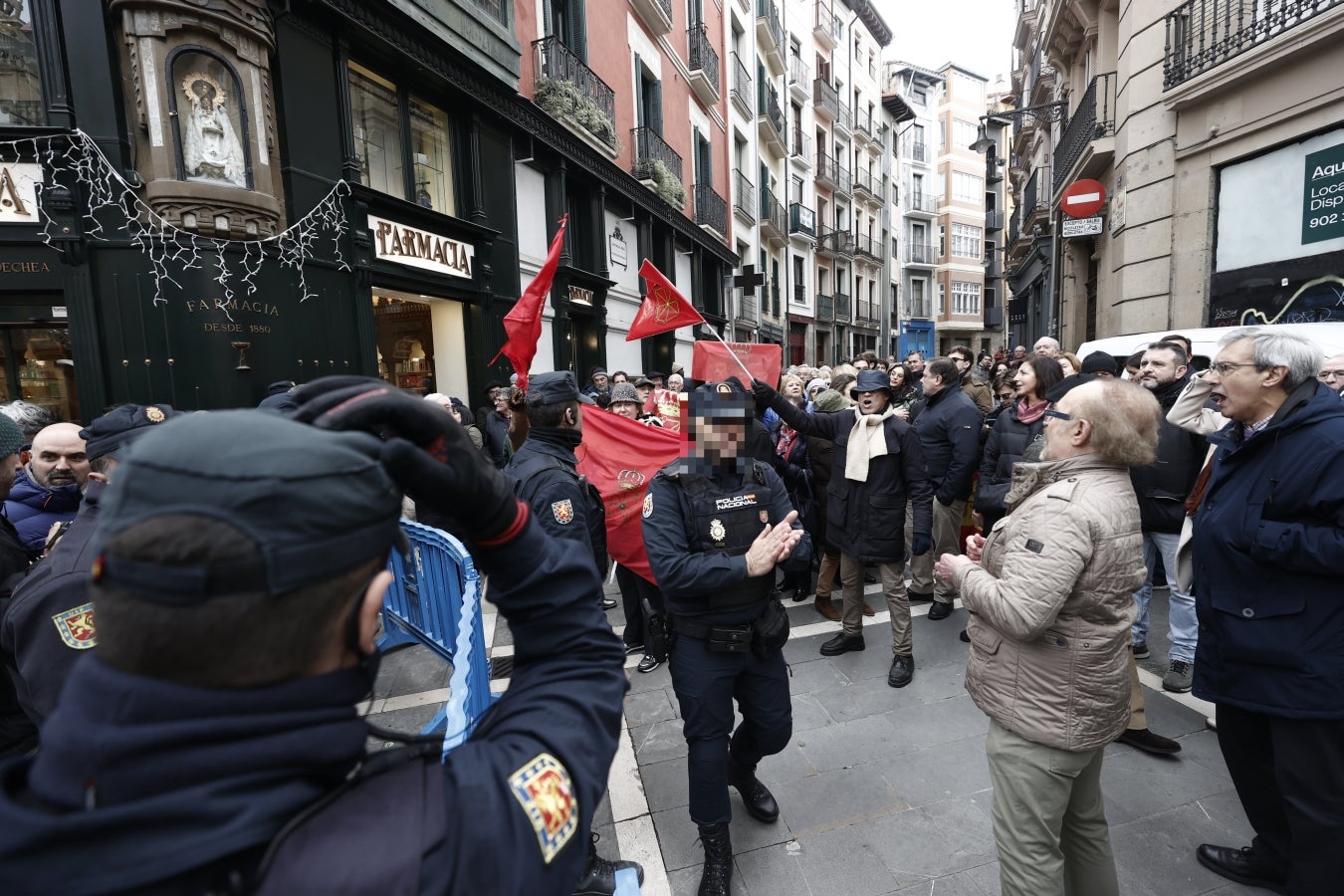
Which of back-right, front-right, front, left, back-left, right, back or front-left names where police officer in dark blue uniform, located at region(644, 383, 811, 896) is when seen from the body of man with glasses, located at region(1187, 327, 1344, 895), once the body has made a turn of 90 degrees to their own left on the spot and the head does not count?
front-right

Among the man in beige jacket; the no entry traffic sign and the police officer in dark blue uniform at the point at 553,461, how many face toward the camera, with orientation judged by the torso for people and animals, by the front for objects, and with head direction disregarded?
1

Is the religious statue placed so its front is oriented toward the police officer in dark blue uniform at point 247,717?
yes

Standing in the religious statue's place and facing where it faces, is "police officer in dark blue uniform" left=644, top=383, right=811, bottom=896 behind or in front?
in front

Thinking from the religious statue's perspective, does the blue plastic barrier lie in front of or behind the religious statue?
in front

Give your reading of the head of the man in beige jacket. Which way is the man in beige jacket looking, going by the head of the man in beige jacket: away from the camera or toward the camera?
away from the camera

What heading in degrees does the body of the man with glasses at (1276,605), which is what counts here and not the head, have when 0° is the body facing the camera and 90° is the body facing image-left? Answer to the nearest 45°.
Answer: approximately 90°

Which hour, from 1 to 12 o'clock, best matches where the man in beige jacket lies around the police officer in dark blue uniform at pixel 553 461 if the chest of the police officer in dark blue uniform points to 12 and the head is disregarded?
The man in beige jacket is roughly at 3 o'clock from the police officer in dark blue uniform.

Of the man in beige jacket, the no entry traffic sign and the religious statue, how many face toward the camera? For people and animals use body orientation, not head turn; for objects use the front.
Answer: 2

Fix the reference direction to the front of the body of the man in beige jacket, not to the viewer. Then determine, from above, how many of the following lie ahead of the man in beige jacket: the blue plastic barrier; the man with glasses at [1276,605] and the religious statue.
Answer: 2

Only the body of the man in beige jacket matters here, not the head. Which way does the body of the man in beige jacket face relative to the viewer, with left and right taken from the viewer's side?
facing to the left of the viewer

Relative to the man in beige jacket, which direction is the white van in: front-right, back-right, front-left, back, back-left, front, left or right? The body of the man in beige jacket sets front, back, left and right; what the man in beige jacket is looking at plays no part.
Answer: right

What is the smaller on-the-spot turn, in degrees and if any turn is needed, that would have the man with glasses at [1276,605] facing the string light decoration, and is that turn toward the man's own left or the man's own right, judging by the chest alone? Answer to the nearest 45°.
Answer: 0° — they already face it

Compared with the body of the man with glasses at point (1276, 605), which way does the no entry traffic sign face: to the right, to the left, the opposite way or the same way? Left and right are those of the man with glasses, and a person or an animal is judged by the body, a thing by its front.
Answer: to the left

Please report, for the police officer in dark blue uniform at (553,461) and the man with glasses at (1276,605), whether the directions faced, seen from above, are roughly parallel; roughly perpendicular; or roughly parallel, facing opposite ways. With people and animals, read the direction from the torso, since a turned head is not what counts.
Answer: roughly perpendicular
